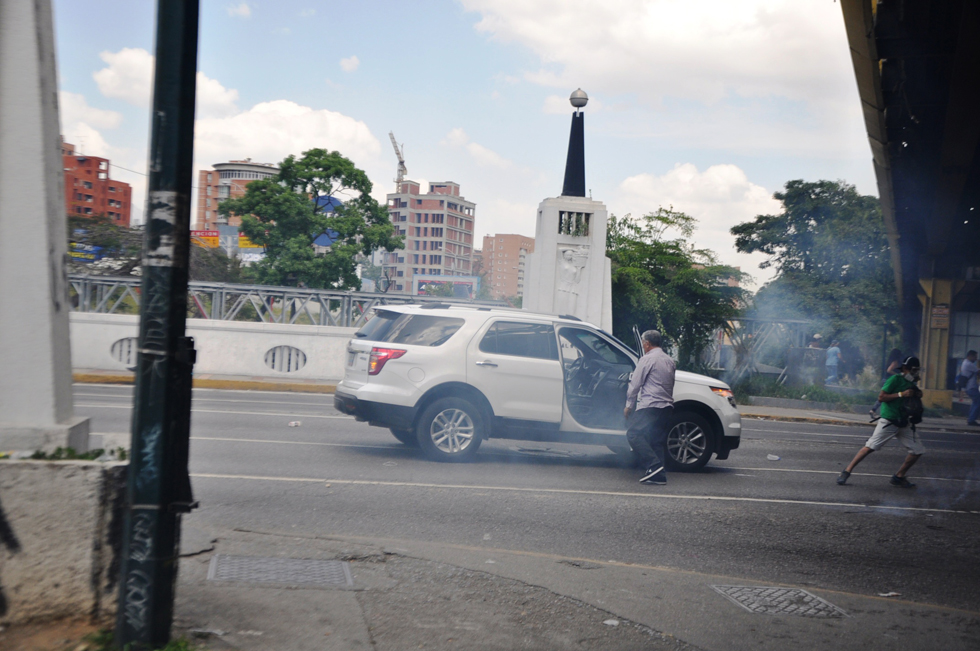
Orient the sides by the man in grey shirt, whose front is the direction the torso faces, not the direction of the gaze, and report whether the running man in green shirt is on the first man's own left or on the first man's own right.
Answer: on the first man's own right

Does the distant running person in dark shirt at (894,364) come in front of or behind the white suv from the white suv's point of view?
in front

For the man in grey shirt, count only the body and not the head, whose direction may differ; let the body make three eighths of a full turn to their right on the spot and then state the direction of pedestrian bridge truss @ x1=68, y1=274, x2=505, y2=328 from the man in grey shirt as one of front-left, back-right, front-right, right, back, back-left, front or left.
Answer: back-left

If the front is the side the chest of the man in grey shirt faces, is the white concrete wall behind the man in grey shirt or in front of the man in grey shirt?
in front

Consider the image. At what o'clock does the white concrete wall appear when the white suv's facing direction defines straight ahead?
The white concrete wall is roughly at 8 o'clock from the white suv.

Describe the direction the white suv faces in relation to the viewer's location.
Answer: facing to the right of the viewer
